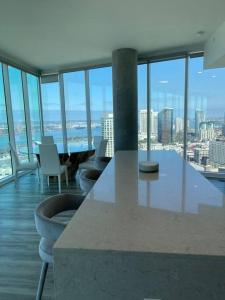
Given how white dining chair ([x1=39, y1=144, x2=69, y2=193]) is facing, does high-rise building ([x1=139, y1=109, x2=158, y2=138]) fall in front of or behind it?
in front

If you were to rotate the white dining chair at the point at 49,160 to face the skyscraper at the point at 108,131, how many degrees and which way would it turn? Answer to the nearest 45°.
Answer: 0° — it already faces it

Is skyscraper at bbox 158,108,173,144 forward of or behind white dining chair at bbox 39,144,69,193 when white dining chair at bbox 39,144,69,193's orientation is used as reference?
forward

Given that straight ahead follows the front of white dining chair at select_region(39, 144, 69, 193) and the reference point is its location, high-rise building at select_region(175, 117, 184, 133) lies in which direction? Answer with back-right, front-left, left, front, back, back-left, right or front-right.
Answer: front-right

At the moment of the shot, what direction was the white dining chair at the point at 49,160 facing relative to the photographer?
facing away from the viewer and to the right of the viewer

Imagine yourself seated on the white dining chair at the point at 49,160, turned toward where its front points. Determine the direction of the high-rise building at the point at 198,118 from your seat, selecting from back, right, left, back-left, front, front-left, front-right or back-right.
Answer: front-right
